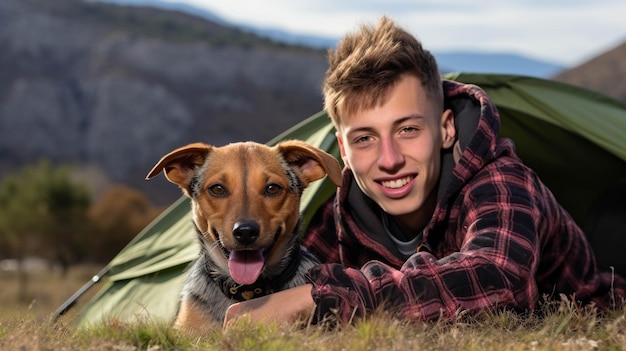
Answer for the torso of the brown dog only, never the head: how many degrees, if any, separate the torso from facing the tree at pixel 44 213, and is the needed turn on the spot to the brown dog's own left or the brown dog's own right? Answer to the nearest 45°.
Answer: approximately 180°

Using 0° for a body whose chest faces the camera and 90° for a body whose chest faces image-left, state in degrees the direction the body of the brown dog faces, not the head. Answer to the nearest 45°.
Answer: approximately 0°

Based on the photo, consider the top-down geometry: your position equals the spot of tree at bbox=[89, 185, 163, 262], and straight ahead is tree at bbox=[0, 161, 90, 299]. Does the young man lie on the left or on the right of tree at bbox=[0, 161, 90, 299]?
left

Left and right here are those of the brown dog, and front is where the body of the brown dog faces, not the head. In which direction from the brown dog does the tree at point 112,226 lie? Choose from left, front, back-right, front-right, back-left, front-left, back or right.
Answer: back

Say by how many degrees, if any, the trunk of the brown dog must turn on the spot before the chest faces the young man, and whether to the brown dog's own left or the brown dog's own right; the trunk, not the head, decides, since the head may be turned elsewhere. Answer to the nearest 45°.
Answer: approximately 90° to the brown dog's own left
